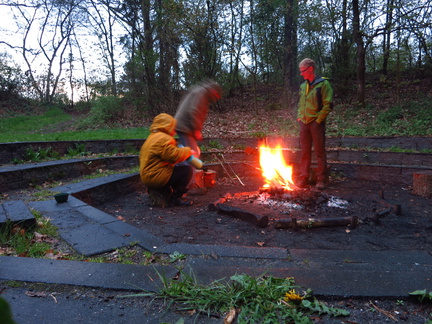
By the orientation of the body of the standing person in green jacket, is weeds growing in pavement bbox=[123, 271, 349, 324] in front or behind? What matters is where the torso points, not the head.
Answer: in front

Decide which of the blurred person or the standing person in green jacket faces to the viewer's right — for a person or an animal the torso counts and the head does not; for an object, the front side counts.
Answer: the blurred person

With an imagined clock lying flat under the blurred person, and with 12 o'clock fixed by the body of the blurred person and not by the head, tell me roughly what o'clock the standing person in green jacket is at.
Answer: The standing person in green jacket is roughly at 12 o'clock from the blurred person.

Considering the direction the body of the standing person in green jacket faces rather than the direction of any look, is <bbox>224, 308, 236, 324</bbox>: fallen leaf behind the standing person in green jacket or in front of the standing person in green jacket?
in front

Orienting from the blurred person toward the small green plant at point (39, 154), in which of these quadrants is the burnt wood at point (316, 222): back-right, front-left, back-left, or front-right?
back-left

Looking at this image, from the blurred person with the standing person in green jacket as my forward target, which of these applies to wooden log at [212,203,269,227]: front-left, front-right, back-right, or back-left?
front-right

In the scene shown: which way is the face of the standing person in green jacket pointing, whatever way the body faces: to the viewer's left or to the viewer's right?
to the viewer's left

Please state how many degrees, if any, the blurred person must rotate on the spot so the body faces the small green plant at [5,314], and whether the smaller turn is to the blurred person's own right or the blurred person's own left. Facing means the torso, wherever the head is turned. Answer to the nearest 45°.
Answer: approximately 90° to the blurred person's own right

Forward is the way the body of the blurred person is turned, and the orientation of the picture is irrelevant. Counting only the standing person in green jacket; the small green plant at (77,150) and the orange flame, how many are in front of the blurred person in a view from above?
2

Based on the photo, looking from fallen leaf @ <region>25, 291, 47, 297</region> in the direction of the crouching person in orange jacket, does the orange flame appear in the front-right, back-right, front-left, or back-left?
front-right

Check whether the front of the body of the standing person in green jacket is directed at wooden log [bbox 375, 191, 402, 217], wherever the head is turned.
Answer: no

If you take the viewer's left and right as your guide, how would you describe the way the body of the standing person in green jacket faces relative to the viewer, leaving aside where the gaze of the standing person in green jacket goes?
facing the viewer and to the left of the viewer

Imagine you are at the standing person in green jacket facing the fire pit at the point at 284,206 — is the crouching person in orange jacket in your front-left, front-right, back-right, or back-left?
front-right

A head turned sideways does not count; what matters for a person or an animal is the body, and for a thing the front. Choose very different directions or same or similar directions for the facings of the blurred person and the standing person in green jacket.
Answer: very different directions

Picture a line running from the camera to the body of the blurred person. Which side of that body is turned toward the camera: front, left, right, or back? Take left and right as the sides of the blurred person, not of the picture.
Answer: right
